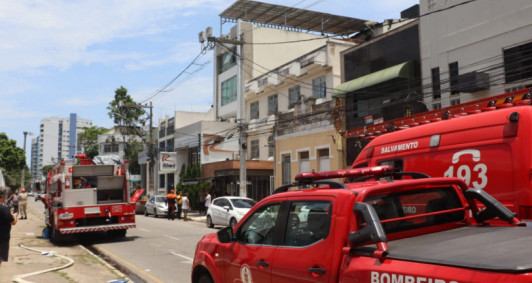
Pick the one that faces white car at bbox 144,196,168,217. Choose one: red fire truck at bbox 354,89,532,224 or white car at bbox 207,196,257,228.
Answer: the red fire truck

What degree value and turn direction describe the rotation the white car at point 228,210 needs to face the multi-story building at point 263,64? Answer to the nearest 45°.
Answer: approximately 135° to its left

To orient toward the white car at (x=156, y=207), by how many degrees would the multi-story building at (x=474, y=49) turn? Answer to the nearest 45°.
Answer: approximately 45° to its right

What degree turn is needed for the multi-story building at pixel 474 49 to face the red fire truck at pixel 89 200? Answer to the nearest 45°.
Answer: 0° — it already faces it

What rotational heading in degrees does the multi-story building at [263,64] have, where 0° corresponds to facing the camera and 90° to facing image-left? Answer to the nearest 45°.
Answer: approximately 45°

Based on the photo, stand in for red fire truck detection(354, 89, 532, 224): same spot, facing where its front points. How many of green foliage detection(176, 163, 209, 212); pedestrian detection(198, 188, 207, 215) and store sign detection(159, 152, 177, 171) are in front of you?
3

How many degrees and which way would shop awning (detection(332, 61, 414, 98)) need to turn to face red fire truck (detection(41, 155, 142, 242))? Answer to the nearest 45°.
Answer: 0° — it already faces it

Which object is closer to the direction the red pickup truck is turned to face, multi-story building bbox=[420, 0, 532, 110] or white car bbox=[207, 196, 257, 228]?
the white car

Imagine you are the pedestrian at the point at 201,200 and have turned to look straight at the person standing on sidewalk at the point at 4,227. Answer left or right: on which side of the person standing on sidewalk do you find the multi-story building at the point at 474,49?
left
